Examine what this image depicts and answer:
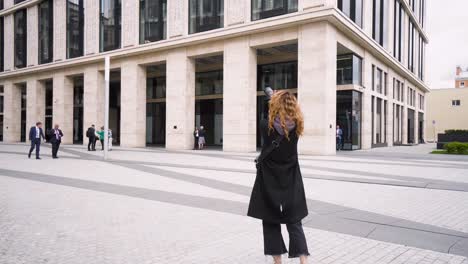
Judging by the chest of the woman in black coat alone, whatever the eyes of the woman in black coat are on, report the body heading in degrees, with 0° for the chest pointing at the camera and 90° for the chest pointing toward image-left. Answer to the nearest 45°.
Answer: approximately 180°

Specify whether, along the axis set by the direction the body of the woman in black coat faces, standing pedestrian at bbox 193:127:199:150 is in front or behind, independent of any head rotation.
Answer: in front

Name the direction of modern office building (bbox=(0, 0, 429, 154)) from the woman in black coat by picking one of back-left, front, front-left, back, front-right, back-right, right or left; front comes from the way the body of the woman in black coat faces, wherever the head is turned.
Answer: front

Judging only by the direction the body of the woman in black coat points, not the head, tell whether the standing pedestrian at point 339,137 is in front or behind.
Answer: in front

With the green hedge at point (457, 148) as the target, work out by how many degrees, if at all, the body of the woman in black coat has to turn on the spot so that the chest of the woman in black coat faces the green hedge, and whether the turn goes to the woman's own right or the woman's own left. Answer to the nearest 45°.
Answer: approximately 45° to the woman's own right

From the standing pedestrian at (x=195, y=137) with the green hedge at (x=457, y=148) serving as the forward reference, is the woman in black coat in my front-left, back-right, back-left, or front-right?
front-right
